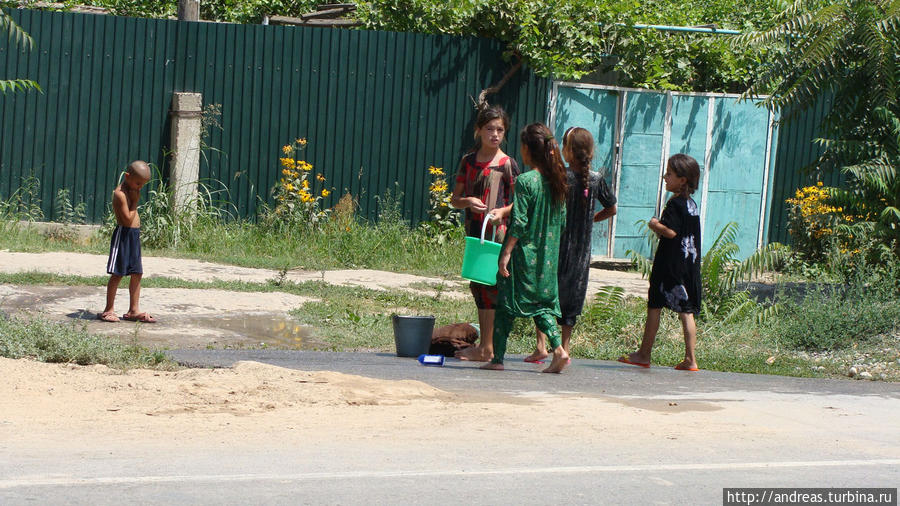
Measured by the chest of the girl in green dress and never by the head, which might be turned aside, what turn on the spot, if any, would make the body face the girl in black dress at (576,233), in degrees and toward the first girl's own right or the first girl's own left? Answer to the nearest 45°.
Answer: approximately 90° to the first girl's own right

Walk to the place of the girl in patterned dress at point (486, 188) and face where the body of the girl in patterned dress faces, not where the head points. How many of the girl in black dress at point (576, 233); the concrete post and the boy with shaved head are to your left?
1

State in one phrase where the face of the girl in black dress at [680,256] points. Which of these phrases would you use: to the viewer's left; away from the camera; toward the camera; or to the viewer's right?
to the viewer's left

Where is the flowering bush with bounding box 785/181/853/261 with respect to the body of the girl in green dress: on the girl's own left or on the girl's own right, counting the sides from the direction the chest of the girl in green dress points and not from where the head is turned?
on the girl's own right

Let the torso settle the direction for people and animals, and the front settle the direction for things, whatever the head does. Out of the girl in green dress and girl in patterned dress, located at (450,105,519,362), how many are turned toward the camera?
1

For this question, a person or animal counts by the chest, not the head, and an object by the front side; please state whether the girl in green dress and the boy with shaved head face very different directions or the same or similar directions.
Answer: very different directions

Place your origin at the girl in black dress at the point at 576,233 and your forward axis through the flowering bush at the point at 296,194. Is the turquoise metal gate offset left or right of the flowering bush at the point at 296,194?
right

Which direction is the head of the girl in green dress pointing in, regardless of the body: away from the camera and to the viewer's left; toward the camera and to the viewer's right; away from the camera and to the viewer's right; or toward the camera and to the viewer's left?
away from the camera and to the viewer's left

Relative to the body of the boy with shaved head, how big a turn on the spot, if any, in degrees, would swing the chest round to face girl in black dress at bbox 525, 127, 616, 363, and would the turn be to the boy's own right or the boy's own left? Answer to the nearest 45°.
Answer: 0° — they already face them

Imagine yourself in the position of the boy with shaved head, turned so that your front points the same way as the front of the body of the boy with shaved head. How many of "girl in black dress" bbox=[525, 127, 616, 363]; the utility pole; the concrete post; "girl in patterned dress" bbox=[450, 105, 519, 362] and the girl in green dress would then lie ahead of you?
3

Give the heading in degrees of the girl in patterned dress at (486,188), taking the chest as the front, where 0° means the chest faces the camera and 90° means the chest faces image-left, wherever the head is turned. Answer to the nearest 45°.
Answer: approximately 0°

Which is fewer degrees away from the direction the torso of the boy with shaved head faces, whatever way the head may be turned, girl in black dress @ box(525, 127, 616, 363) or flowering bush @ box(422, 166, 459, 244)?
the girl in black dress

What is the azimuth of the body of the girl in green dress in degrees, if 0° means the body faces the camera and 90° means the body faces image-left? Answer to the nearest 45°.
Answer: approximately 135°
